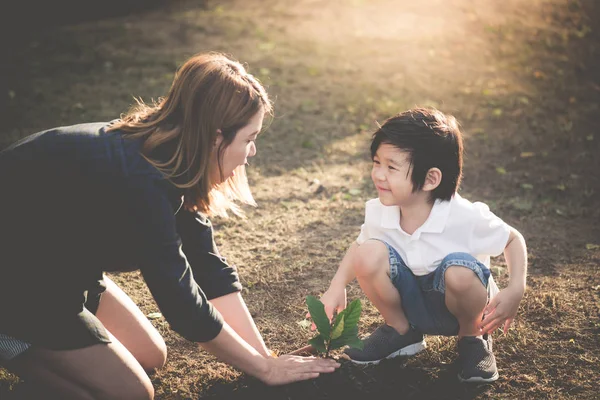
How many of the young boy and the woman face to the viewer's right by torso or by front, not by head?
1

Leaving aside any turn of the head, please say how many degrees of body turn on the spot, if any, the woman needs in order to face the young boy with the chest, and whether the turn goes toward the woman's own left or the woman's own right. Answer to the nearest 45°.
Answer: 0° — they already face them

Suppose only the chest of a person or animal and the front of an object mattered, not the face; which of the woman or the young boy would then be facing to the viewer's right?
the woman

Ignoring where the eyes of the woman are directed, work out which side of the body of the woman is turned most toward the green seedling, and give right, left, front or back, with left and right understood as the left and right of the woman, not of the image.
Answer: front

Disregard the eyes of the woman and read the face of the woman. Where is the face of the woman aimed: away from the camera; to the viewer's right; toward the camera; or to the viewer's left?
to the viewer's right

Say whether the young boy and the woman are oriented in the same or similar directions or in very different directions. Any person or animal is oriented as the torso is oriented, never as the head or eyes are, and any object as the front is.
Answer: very different directions

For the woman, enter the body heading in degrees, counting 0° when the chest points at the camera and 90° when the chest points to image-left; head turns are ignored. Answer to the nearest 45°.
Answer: approximately 270°
